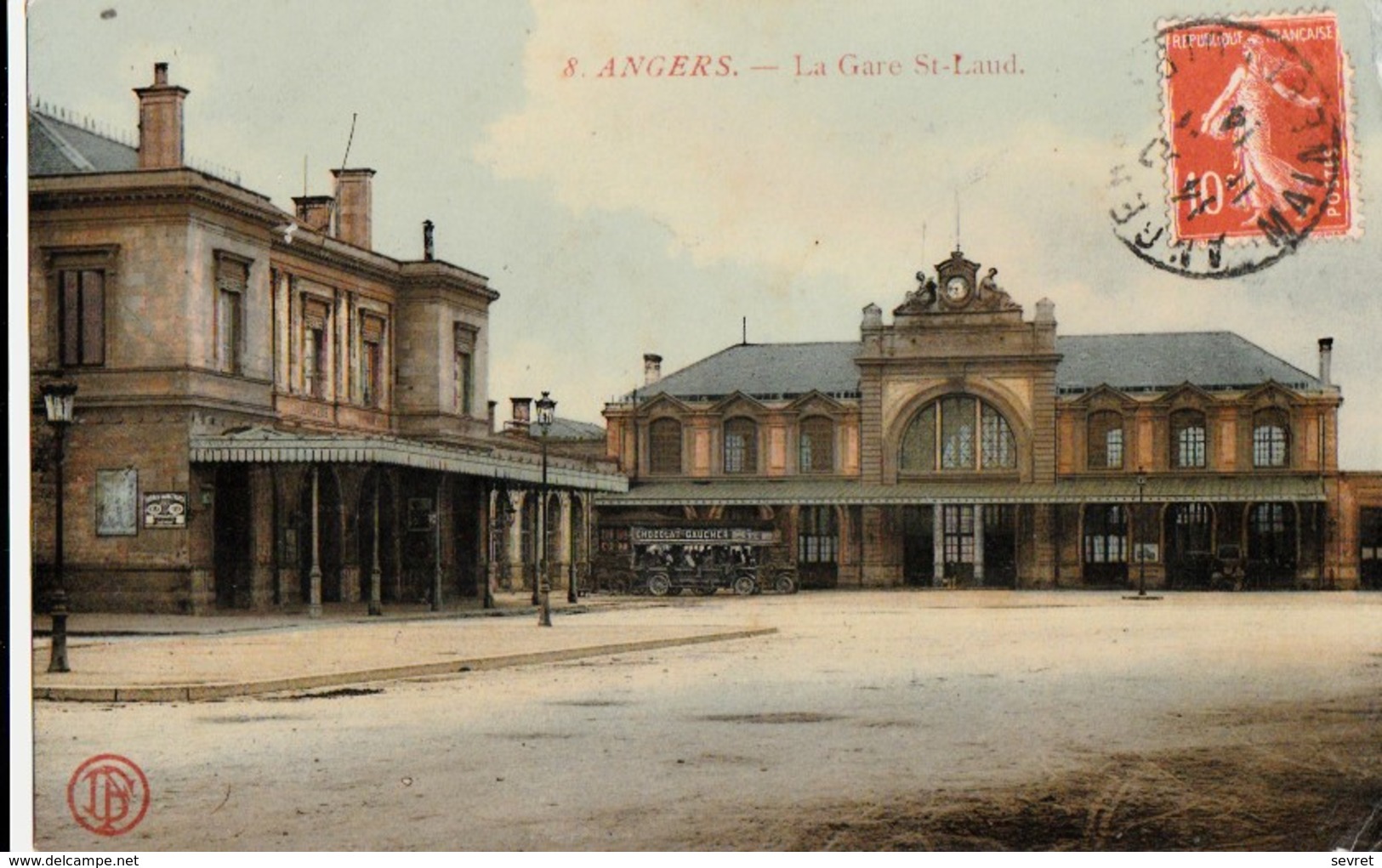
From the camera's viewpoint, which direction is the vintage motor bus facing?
to the viewer's right

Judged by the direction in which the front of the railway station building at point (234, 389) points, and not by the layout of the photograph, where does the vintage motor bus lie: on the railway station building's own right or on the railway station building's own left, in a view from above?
on the railway station building's own left

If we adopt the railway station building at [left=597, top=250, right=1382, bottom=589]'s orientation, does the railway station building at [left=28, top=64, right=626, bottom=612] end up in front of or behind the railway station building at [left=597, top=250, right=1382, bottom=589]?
in front
